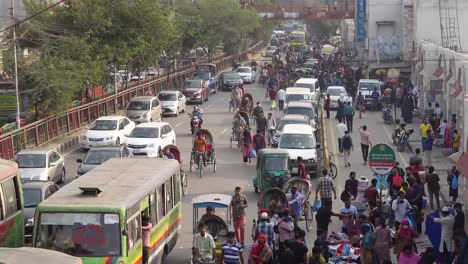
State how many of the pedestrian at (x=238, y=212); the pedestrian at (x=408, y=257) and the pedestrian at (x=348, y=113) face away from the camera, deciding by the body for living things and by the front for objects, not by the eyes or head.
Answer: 2

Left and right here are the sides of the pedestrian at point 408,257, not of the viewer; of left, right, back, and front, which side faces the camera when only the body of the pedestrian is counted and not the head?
back

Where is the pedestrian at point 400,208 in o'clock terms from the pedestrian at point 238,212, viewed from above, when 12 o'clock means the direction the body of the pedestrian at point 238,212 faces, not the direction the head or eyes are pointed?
the pedestrian at point 400,208 is roughly at 9 o'clock from the pedestrian at point 238,212.

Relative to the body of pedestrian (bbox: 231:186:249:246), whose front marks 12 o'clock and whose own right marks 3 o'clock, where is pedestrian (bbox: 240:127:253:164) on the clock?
pedestrian (bbox: 240:127:253:164) is roughly at 6 o'clock from pedestrian (bbox: 231:186:249:246).

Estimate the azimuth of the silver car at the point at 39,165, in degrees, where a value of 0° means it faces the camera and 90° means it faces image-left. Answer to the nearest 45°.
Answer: approximately 45°

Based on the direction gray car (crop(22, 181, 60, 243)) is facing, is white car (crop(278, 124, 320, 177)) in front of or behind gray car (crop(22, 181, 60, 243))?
behind

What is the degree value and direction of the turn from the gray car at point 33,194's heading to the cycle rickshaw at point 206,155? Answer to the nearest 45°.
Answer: approximately 180°

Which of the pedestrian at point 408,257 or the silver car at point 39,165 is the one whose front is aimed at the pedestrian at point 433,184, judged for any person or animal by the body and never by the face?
the pedestrian at point 408,257

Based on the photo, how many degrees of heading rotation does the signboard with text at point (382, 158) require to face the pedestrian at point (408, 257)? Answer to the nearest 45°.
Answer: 0° — it already faces them

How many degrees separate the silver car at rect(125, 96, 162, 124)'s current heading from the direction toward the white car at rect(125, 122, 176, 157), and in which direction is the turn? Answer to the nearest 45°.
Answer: approximately 45° to its left

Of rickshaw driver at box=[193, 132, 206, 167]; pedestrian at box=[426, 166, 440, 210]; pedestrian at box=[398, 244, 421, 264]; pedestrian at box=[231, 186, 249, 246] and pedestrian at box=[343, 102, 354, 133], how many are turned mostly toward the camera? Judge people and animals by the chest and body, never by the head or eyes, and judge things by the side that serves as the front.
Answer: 2
